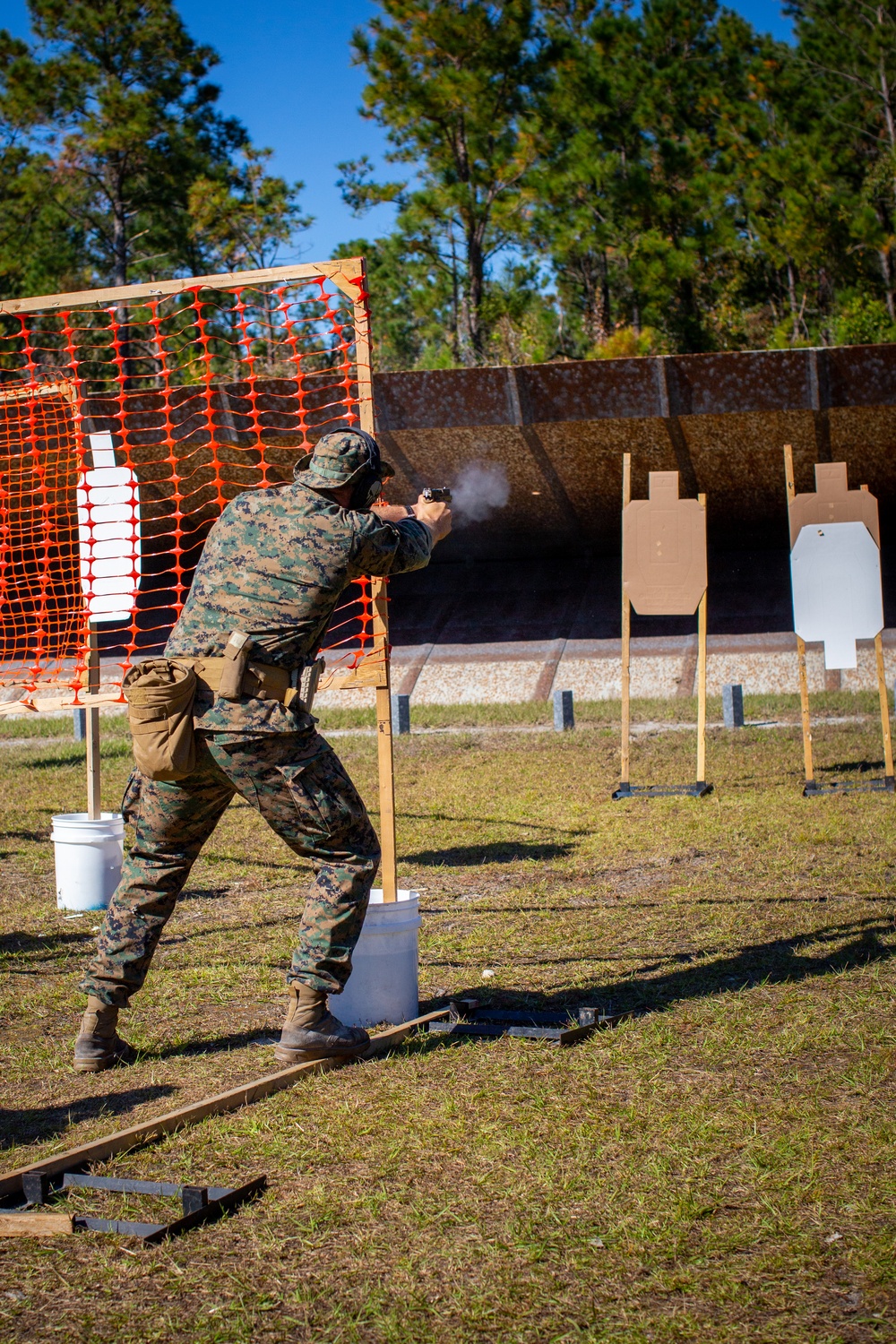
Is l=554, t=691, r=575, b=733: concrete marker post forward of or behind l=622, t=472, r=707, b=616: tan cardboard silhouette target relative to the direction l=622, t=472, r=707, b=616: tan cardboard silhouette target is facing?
behind

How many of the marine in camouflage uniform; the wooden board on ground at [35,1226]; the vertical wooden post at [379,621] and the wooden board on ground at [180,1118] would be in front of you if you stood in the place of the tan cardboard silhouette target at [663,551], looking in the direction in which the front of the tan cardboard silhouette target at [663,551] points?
4

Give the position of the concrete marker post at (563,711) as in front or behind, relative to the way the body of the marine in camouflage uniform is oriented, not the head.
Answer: in front

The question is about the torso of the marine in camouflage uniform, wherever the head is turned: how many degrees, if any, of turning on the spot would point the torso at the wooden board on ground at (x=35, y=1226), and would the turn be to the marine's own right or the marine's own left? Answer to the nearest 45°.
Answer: approximately 180°

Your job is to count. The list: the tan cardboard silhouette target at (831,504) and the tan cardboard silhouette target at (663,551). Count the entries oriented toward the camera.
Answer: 2

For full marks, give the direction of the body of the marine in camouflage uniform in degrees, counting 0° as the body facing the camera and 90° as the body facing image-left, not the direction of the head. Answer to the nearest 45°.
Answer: approximately 225°

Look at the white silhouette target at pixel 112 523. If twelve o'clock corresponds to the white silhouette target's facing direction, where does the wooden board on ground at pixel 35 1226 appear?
The wooden board on ground is roughly at 12 o'clock from the white silhouette target.

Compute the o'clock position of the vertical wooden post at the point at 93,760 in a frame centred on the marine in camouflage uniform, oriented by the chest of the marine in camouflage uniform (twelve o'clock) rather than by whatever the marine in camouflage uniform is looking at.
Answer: The vertical wooden post is roughly at 10 o'clock from the marine in camouflage uniform.

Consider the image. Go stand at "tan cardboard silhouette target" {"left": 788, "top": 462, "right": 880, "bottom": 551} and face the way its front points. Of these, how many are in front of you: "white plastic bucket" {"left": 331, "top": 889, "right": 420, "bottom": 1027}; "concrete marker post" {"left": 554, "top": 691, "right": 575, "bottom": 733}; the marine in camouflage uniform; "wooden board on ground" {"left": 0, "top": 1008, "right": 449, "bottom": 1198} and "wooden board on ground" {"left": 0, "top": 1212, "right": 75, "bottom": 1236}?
4

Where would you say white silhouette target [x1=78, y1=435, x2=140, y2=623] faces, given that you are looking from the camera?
facing the viewer

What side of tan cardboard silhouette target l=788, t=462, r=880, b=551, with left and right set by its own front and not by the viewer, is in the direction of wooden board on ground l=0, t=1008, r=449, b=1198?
front

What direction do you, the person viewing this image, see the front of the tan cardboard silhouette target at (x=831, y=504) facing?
facing the viewer

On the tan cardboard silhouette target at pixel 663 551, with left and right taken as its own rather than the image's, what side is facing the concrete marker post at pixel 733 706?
back

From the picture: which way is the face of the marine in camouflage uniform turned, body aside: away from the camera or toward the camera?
away from the camera

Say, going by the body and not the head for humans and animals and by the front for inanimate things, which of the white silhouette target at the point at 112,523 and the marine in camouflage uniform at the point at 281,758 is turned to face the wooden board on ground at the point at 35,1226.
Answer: the white silhouette target
